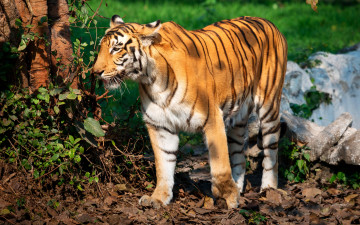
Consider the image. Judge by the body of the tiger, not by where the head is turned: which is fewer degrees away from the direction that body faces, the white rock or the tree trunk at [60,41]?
the tree trunk

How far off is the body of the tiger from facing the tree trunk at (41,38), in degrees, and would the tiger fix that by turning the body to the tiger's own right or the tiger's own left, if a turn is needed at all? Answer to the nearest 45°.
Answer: approximately 45° to the tiger's own right

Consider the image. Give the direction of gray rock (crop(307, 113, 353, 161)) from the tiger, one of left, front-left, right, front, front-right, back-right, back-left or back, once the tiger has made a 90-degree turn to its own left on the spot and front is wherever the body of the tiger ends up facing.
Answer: left

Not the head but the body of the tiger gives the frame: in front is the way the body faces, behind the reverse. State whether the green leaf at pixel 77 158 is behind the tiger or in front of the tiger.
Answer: in front

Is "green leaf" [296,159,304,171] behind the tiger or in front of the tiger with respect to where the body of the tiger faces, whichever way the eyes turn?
behind

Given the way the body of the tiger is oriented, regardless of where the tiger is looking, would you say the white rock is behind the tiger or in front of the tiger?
behind

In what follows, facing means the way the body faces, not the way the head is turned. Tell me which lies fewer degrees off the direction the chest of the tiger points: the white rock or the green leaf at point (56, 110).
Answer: the green leaf

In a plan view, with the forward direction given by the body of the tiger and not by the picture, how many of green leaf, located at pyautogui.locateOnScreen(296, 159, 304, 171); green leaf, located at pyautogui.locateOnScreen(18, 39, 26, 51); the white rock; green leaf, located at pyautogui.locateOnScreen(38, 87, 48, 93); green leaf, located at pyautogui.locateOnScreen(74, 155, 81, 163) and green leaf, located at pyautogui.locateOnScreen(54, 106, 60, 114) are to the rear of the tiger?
2

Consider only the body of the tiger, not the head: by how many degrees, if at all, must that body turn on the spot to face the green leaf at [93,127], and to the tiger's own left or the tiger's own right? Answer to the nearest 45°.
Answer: approximately 45° to the tiger's own right

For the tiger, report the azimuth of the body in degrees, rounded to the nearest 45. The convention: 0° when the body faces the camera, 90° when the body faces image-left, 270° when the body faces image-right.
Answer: approximately 45°
